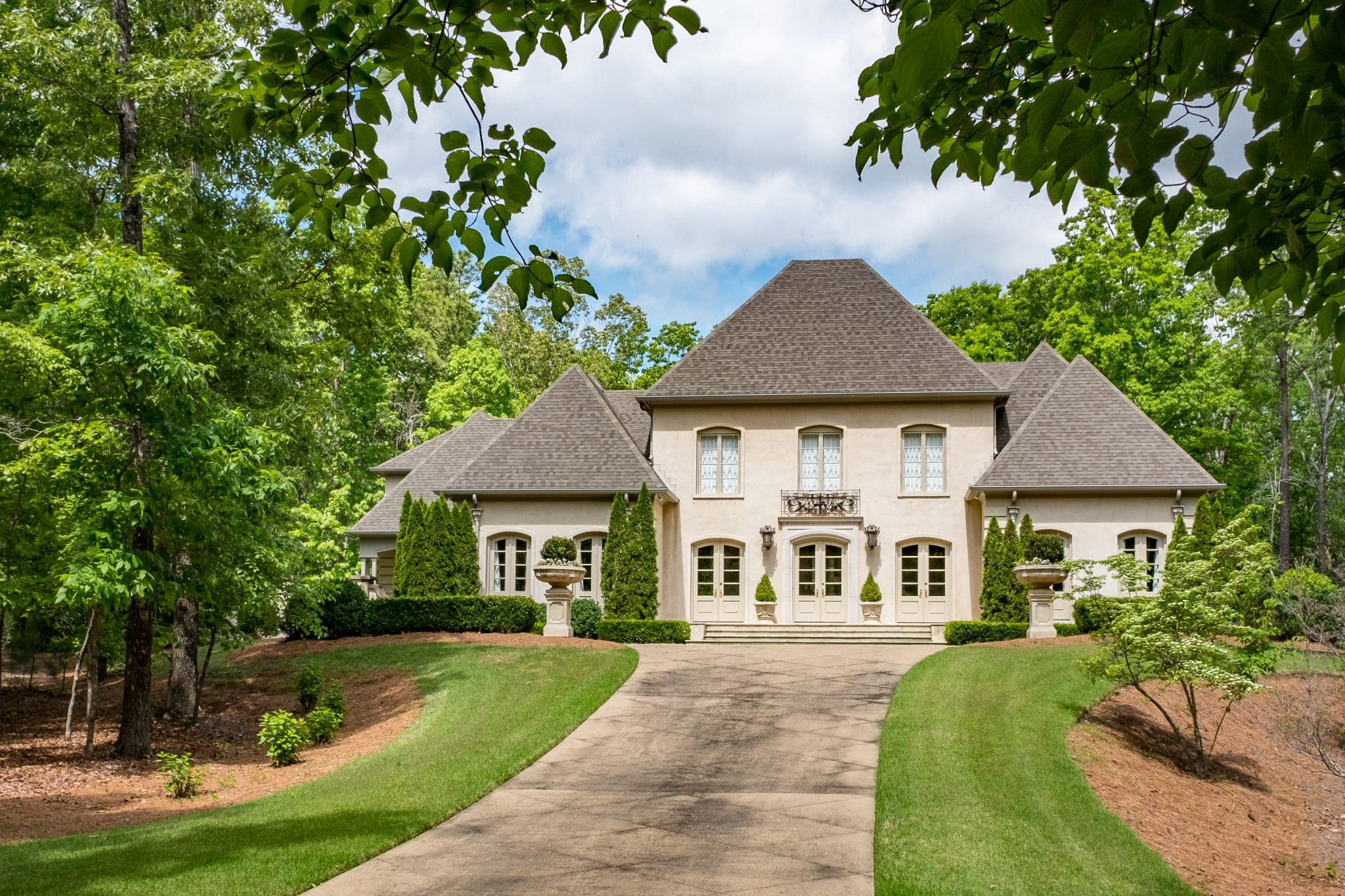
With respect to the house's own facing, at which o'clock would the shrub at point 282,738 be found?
The shrub is roughly at 1 o'clock from the house.

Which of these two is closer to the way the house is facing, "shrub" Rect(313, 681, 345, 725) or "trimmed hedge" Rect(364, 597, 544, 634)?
the shrub

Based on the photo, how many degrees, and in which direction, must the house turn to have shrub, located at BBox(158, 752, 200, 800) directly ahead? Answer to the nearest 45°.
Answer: approximately 45° to its right

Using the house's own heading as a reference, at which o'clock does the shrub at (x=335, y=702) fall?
The shrub is roughly at 1 o'clock from the house.

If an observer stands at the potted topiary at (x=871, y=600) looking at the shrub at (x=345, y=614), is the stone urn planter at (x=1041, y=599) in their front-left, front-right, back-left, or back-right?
back-left

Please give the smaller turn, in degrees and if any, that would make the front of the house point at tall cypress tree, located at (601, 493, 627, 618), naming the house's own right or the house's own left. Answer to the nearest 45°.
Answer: approximately 45° to the house's own right

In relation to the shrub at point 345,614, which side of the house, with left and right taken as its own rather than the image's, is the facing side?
right

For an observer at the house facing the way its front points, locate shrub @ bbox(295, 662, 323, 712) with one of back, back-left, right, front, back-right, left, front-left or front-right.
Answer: front-right

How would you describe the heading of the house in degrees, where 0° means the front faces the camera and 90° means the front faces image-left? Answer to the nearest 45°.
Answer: approximately 0°

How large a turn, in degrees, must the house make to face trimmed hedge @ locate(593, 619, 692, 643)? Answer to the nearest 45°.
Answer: approximately 45° to its right
